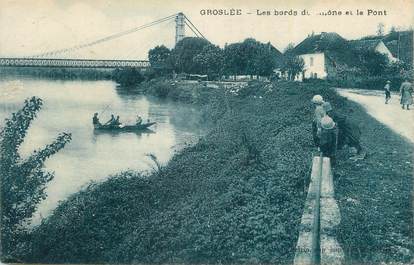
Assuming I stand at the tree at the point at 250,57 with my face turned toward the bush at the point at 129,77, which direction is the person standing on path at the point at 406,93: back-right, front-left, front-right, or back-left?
back-left
